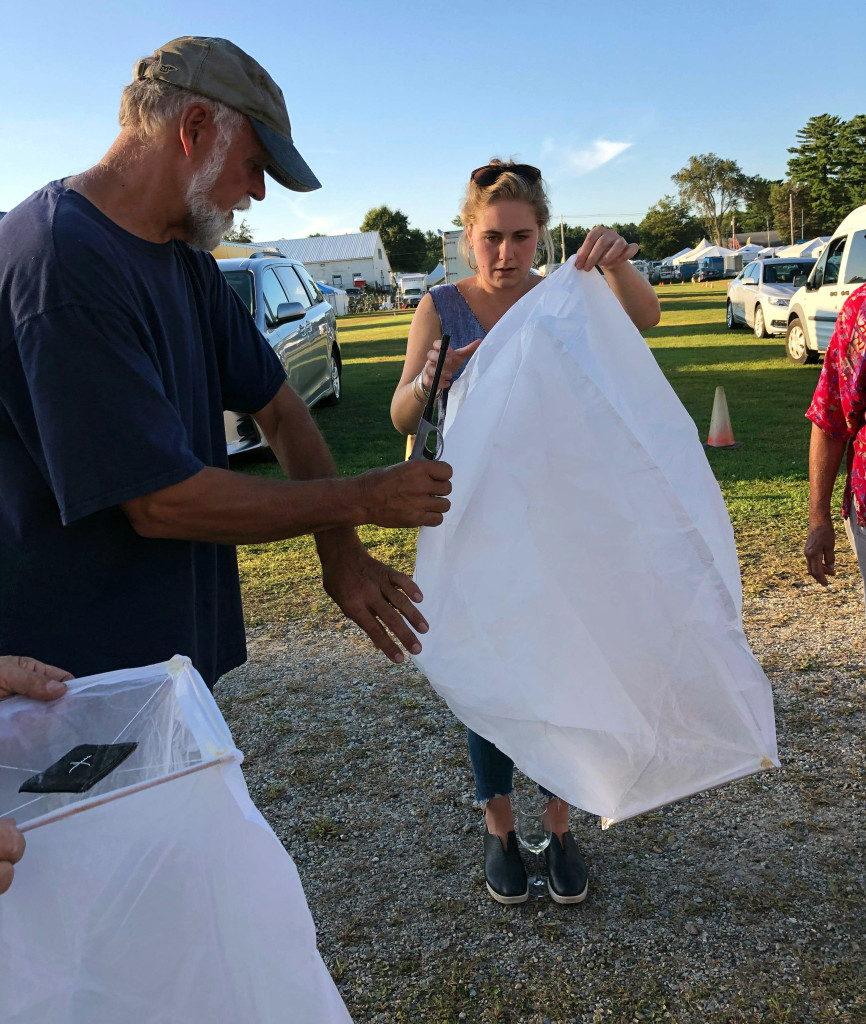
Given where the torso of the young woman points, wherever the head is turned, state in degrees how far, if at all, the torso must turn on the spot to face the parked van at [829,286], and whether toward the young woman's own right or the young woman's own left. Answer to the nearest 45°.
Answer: approximately 135° to the young woman's own left

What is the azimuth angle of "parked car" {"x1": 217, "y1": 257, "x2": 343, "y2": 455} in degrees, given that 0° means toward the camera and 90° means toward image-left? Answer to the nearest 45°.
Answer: approximately 45°

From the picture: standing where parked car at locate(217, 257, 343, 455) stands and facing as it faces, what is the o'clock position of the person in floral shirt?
The person in floral shirt is roughly at 10 o'clock from the parked car.

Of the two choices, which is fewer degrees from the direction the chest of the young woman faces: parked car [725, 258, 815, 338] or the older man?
the older man

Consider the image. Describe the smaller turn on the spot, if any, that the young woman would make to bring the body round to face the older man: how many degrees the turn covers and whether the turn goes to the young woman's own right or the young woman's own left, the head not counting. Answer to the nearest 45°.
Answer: approximately 45° to the young woman's own right

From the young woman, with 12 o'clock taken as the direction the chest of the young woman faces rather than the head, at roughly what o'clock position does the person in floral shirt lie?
The person in floral shirt is roughly at 9 o'clock from the young woman.

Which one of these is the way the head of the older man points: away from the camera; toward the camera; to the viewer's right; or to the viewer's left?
to the viewer's right

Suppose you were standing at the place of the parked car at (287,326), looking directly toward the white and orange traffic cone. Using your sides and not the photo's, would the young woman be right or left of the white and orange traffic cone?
right

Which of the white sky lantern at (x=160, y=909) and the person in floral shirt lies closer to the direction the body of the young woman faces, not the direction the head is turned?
the white sky lantern

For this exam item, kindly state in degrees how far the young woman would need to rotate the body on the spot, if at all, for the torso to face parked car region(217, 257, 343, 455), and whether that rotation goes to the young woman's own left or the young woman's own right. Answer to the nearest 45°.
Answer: approximately 180°

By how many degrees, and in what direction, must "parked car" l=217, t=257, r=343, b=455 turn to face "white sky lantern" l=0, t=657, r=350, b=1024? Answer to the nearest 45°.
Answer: approximately 45° to its left

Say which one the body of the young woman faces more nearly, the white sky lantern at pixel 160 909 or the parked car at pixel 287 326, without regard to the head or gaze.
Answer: the white sky lantern

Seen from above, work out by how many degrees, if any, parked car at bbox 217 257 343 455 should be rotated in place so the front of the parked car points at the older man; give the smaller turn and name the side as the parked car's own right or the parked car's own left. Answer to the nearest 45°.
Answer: approximately 45° to the parked car's own left

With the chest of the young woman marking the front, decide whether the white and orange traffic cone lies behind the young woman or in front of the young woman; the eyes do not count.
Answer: behind
